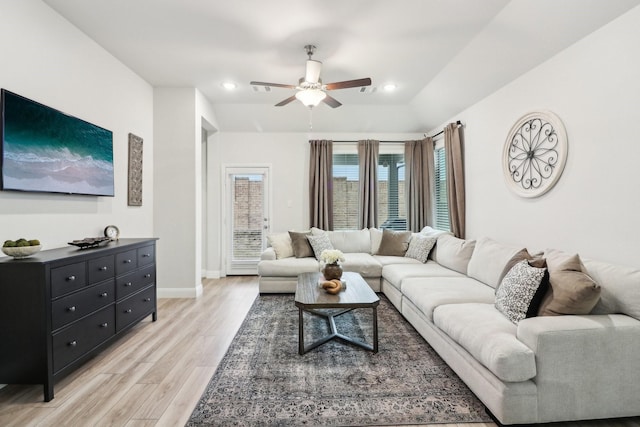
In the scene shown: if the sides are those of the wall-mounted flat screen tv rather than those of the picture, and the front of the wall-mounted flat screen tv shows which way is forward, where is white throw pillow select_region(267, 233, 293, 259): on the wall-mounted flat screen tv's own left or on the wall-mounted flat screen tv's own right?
on the wall-mounted flat screen tv's own left

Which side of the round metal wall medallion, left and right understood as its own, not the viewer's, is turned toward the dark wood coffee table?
front

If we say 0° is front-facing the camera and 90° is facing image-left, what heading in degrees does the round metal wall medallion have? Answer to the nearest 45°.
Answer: approximately 45°

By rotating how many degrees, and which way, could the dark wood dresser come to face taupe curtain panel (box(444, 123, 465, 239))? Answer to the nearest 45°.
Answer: approximately 45° to its left

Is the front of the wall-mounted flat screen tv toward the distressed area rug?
yes

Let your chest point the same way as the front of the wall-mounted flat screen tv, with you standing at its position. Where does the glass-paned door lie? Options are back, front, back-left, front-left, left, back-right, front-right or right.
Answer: left

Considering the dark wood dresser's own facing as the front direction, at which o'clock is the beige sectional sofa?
The beige sectional sofa is roughly at 12 o'clock from the dark wood dresser.

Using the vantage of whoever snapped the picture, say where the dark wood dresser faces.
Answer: facing the viewer and to the right of the viewer

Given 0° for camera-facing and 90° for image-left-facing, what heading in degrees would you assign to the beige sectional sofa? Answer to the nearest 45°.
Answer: approximately 45°

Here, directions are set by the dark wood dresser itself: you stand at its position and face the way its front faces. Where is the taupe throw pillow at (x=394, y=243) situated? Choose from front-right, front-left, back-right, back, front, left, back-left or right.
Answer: front-left

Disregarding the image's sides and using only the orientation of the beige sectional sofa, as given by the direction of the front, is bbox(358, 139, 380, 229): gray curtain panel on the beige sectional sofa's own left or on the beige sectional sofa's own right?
on the beige sectional sofa's own right

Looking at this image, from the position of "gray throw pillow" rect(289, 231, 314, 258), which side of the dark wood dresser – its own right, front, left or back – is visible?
left

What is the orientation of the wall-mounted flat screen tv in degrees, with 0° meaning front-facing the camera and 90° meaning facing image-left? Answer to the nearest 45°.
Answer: approximately 315°

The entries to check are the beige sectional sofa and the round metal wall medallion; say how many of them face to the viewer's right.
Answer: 0

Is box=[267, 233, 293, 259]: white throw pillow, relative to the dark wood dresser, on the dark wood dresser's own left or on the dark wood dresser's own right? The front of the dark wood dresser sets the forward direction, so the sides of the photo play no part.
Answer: on the dark wood dresser's own left

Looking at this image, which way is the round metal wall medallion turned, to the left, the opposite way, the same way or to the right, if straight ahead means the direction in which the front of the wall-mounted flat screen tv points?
the opposite way
